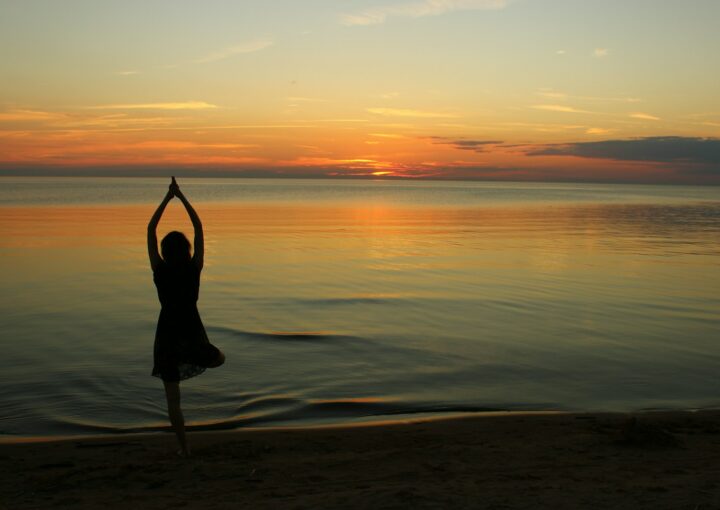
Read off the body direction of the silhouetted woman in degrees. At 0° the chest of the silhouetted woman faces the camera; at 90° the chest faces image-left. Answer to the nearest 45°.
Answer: approximately 180°
